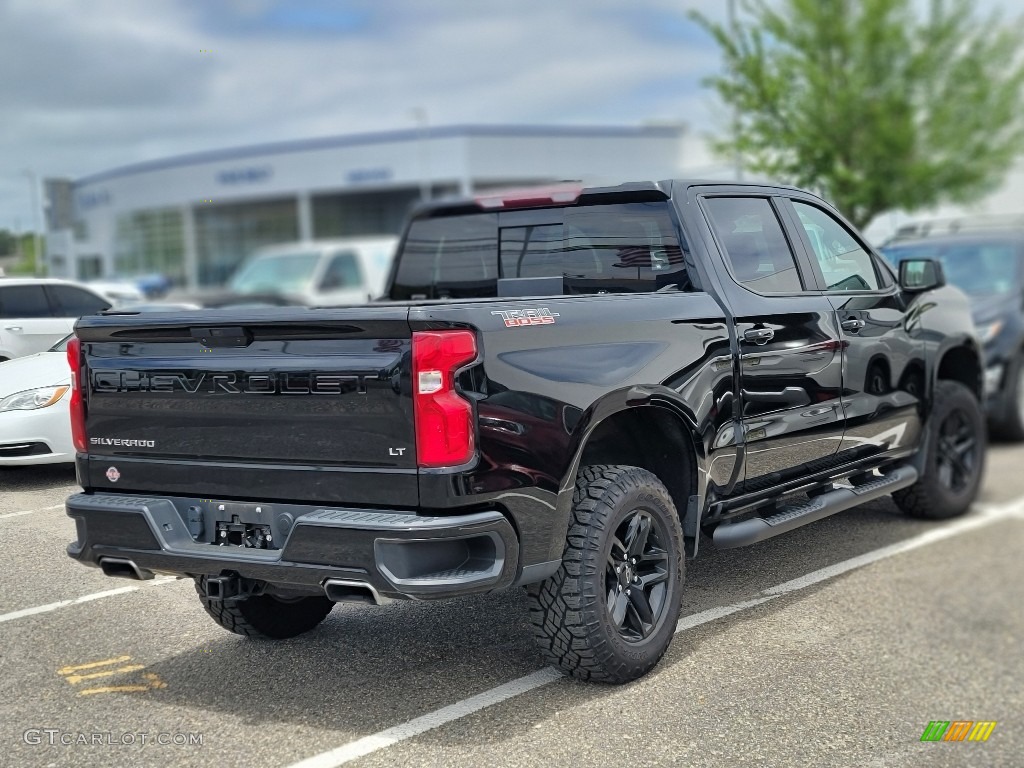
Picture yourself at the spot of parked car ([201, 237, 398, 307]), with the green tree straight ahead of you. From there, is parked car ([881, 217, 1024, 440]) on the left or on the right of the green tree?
right

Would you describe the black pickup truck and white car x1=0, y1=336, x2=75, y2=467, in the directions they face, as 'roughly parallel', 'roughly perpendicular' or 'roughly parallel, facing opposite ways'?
roughly parallel, facing opposite ways

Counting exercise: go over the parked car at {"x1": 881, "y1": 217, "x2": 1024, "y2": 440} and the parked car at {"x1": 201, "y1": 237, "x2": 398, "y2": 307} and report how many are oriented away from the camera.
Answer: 0

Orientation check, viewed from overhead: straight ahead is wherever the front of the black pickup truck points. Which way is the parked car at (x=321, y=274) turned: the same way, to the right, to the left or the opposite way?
the opposite way

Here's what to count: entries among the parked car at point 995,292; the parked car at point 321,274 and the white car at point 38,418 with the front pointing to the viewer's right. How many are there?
0

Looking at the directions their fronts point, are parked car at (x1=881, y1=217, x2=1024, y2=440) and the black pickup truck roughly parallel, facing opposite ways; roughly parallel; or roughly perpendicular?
roughly parallel, facing opposite ways

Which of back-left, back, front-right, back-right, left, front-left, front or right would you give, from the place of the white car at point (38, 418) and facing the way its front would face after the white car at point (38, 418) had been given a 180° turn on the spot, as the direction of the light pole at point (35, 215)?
front-left

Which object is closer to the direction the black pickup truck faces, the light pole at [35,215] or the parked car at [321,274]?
the parked car

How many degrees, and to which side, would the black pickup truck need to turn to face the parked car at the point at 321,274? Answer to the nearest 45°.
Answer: approximately 45° to its left

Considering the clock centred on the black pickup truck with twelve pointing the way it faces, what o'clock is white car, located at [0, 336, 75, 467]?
The white car is roughly at 8 o'clock from the black pickup truck.

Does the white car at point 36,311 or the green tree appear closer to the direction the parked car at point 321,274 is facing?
the white car

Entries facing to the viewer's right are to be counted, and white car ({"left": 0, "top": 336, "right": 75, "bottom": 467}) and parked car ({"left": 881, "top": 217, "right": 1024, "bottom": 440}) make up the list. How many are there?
0

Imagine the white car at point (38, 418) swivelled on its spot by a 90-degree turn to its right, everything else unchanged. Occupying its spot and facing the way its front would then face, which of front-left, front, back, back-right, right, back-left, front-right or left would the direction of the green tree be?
right

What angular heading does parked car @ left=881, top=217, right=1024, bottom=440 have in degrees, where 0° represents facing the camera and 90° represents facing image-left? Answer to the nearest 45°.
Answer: approximately 45°

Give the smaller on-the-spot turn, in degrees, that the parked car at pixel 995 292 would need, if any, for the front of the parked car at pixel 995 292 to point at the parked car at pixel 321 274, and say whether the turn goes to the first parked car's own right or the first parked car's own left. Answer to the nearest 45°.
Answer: approximately 90° to the first parked car's own right

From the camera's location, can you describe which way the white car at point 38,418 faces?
facing the viewer and to the left of the viewer

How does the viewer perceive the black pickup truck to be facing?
facing away from the viewer and to the right of the viewer

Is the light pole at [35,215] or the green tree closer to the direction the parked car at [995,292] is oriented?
the light pole
